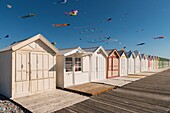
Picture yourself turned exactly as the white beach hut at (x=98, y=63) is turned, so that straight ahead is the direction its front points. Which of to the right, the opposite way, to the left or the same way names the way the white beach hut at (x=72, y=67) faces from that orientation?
the same way

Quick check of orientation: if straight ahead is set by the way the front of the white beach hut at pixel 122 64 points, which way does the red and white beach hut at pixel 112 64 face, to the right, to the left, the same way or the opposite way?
the same way

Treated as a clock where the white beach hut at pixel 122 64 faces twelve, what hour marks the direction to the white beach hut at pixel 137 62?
the white beach hut at pixel 137 62 is roughly at 8 o'clock from the white beach hut at pixel 122 64.

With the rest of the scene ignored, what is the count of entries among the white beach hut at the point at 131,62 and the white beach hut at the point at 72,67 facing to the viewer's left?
0

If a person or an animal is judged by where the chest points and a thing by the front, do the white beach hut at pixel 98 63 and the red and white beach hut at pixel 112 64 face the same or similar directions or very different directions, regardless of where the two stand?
same or similar directions

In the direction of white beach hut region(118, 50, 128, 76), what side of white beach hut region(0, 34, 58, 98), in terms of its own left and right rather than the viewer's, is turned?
left

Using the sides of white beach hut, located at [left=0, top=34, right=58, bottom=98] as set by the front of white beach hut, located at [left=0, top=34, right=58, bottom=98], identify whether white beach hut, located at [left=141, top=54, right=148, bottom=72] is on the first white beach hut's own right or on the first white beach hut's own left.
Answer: on the first white beach hut's own left

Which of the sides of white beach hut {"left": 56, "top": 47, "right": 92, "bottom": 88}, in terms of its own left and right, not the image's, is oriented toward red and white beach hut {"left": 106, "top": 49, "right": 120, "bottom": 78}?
left

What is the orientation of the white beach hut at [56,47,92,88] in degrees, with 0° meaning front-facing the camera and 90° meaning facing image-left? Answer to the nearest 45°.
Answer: approximately 315°

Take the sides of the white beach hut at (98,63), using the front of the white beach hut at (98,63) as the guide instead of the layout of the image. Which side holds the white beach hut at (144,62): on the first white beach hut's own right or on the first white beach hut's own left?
on the first white beach hut's own left

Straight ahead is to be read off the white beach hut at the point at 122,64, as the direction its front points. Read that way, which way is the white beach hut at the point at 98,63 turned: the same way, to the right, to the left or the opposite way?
the same way

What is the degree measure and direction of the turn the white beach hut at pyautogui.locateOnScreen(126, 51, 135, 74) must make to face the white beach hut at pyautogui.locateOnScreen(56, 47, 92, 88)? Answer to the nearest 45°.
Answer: approximately 45° to its right

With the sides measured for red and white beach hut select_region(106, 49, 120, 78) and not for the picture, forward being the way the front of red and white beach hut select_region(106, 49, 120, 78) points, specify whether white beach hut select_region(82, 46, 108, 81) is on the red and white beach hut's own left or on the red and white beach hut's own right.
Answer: on the red and white beach hut's own right

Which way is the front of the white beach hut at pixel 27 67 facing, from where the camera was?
facing the viewer and to the right of the viewer

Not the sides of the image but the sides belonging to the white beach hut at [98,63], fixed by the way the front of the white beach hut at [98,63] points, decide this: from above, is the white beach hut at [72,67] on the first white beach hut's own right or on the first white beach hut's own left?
on the first white beach hut's own right
